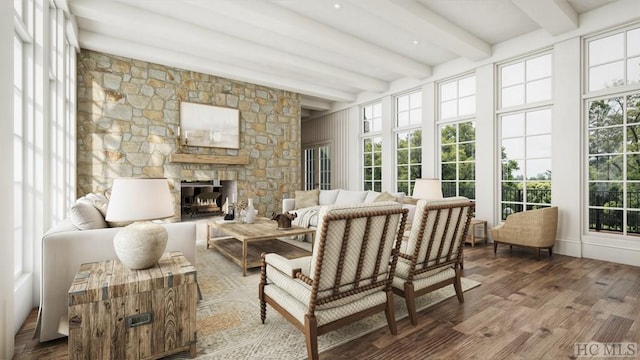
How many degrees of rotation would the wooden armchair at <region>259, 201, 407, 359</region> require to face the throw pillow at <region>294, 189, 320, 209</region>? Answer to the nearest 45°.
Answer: approximately 45° to its right

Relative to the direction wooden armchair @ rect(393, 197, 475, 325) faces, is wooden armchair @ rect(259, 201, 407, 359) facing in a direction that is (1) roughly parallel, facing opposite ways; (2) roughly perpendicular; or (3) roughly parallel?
roughly parallel

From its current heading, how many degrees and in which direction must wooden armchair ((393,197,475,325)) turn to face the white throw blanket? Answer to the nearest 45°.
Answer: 0° — it already faces it

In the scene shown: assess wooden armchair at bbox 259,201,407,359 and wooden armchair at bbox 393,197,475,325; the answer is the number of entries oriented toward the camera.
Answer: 0

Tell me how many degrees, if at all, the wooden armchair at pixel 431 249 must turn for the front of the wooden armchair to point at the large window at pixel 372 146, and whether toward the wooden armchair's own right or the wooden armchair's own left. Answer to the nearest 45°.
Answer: approximately 45° to the wooden armchair's own right

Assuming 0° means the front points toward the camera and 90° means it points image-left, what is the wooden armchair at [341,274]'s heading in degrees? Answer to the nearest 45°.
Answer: approximately 135°

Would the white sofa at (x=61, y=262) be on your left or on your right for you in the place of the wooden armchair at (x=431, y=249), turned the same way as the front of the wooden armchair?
on your left

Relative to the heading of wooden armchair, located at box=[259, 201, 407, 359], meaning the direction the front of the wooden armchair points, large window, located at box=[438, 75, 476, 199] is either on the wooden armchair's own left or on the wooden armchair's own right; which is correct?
on the wooden armchair's own right
